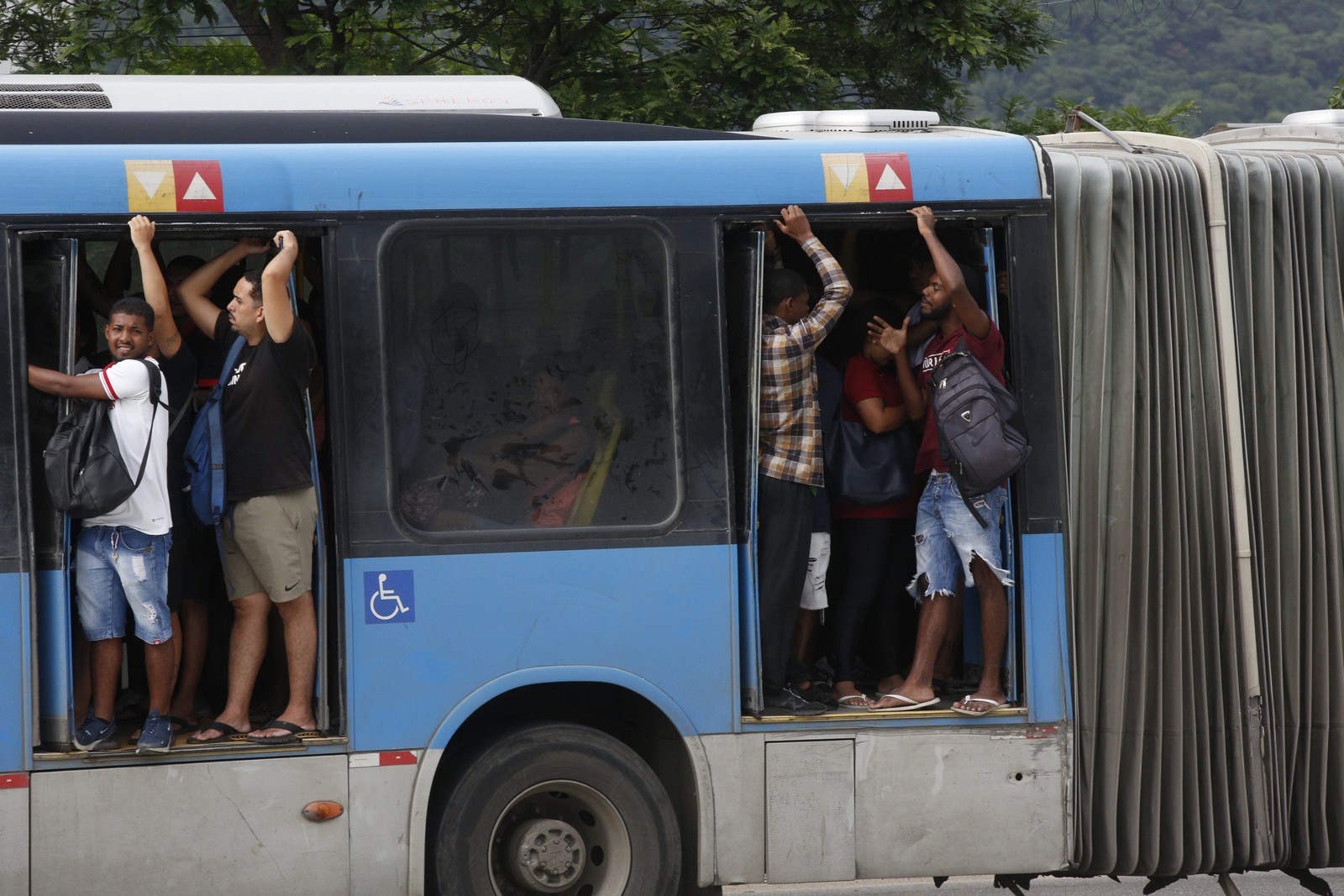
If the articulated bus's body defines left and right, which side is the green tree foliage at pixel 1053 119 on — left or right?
on its right

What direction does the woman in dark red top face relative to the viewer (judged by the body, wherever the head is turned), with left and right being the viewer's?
facing the viewer and to the right of the viewer

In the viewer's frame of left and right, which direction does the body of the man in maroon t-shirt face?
facing the viewer and to the left of the viewer

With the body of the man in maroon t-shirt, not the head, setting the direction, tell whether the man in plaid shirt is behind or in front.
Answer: in front

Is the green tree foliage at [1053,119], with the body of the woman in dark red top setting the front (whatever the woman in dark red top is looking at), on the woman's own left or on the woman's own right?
on the woman's own left

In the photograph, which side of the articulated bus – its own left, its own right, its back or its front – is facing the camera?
left

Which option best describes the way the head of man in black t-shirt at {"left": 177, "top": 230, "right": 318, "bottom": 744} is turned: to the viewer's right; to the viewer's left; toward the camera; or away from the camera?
to the viewer's left

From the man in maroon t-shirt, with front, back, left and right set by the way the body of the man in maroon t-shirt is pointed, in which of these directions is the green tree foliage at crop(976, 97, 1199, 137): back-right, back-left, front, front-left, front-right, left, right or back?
back-right
